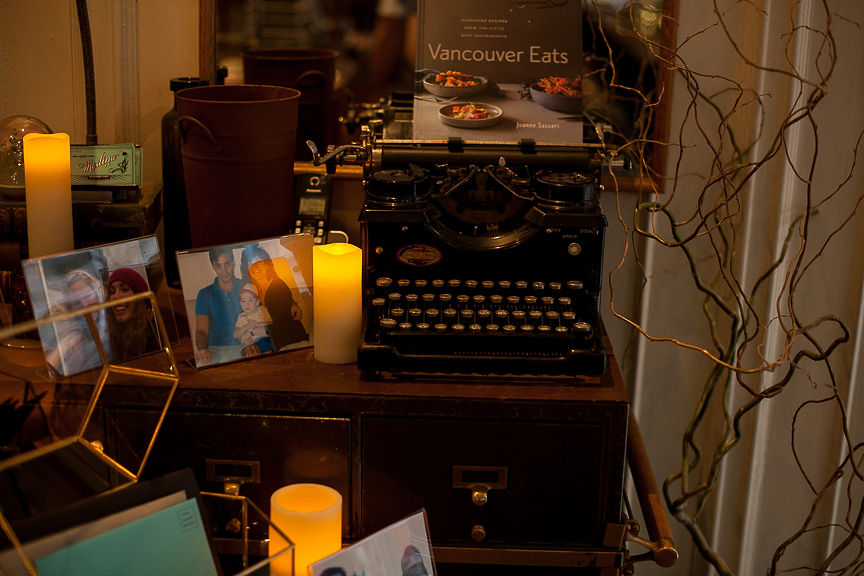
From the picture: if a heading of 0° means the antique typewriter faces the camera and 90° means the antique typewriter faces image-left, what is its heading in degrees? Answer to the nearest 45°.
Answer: approximately 0°

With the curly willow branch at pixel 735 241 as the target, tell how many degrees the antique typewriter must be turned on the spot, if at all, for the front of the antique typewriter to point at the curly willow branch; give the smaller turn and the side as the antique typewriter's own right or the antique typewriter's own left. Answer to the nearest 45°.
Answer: approximately 135° to the antique typewriter's own left

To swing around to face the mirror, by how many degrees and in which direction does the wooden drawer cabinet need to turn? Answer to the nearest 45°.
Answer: approximately 180°

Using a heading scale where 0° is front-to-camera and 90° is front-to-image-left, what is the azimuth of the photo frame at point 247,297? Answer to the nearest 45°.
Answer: approximately 0°

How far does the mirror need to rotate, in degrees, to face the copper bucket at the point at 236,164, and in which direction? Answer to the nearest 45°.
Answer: approximately 45° to its right

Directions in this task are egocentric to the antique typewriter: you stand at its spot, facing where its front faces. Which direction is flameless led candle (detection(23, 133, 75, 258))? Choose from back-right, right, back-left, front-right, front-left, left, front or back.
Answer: right

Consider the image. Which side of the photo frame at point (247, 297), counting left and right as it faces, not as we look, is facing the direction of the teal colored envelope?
front
